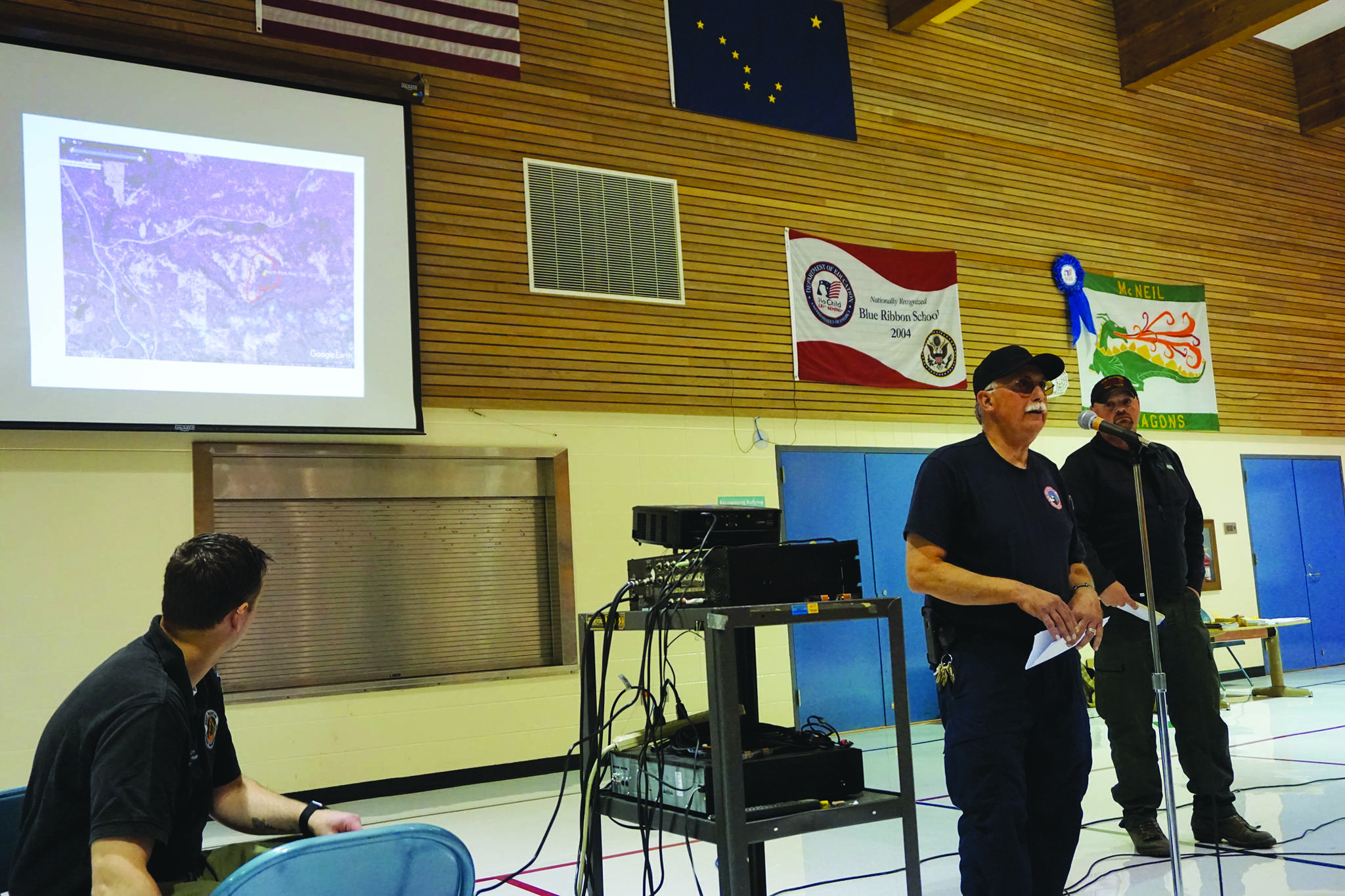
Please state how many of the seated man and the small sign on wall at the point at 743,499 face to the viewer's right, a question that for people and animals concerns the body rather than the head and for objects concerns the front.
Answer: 1

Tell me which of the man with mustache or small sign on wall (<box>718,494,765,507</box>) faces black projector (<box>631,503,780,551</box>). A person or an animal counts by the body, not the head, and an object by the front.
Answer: the small sign on wall

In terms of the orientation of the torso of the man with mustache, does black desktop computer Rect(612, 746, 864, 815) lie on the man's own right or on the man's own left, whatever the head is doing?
on the man's own right

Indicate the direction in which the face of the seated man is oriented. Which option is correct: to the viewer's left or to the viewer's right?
to the viewer's right

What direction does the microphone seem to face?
to the viewer's left

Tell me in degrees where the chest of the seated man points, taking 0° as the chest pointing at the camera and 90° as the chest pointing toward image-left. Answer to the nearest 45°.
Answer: approximately 270°

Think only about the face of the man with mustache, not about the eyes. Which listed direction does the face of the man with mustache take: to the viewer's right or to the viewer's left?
to the viewer's right

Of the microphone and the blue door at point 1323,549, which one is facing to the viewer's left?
the microphone

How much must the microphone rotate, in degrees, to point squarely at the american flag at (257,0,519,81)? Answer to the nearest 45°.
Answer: approximately 45° to its right

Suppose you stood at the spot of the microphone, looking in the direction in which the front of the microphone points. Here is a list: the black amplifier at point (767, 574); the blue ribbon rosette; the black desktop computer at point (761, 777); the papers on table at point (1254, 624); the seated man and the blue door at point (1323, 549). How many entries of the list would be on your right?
3
